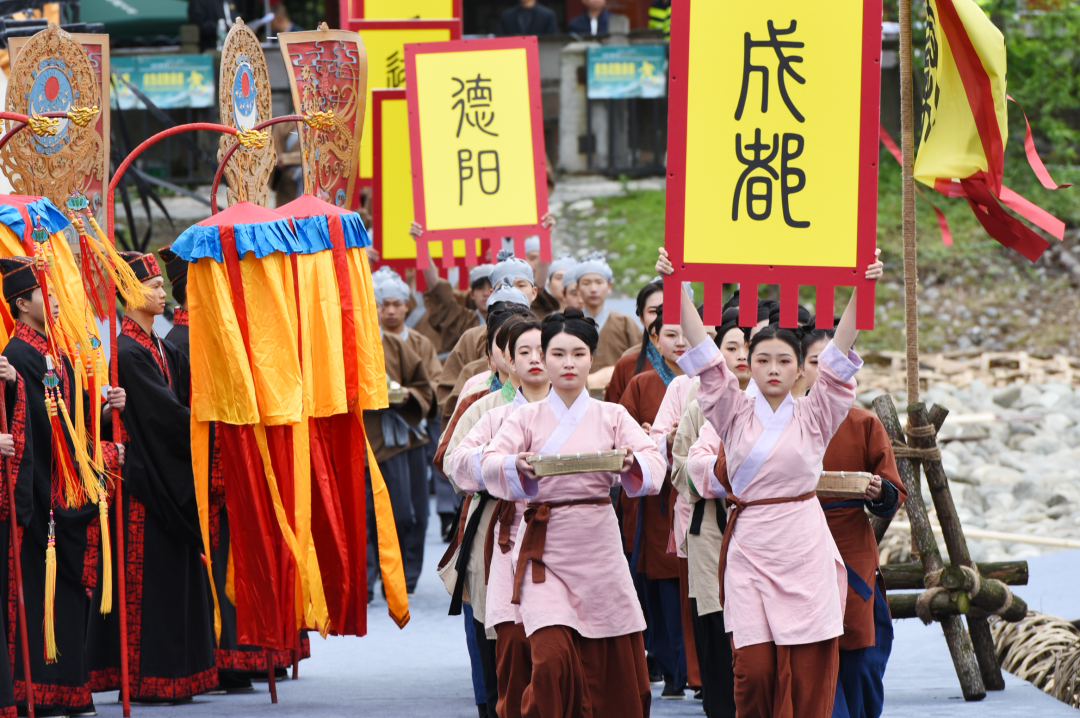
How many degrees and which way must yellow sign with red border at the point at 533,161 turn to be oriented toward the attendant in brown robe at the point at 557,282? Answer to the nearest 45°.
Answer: approximately 180°

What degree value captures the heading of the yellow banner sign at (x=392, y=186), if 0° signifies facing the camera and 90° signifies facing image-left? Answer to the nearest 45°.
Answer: approximately 0°

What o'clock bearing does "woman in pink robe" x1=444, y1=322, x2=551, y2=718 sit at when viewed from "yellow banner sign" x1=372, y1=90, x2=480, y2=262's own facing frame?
The woman in pink robe is roughly at 12 o'clock from the yellow banner sign.

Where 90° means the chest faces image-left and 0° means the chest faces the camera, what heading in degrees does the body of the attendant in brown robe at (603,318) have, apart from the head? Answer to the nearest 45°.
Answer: approximately 0°

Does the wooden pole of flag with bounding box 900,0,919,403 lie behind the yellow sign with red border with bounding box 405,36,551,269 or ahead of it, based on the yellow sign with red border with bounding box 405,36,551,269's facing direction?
ahead

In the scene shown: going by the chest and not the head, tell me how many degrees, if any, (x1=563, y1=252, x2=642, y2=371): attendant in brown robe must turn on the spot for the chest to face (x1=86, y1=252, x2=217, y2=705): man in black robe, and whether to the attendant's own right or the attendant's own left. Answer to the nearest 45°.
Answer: approximately 45° to the attendant's own right

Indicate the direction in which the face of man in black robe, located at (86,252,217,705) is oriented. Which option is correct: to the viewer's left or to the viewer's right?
to the viewer's right

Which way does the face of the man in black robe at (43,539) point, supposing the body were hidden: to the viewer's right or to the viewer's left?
to the viewer's right

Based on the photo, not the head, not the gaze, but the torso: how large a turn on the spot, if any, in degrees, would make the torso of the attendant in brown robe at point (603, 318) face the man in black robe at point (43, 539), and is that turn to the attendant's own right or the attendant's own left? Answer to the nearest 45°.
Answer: approximately 45° to the attendant's own right
